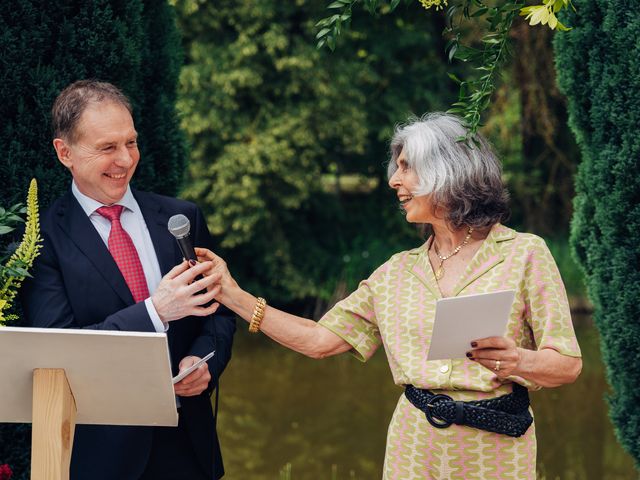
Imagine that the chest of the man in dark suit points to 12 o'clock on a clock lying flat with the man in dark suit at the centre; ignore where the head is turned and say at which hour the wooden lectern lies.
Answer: The wooden lectern is roughly at 2 o'clock from the man in dark suit.

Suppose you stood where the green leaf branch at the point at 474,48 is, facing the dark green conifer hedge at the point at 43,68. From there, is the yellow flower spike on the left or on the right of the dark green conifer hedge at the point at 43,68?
left

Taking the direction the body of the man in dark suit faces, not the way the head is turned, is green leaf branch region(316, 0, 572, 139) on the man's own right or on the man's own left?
on the man's own left

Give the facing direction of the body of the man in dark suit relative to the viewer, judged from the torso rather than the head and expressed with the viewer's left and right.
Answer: facing the viewer and to the right of the viewer

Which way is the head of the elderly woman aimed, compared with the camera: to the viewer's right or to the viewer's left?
to the viewer's left

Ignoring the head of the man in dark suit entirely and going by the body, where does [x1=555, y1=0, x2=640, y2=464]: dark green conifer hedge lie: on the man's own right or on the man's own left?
on the man's own left

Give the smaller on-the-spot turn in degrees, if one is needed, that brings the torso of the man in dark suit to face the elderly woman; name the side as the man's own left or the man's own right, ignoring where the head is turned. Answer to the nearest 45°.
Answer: approximately 45° to the man's own left

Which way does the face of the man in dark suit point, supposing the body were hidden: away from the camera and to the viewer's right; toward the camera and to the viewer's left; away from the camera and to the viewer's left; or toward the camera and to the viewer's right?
toward the camera and to the viewer's right

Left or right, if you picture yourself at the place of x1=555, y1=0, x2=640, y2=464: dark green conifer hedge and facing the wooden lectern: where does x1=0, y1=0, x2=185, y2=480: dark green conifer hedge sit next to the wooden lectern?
right

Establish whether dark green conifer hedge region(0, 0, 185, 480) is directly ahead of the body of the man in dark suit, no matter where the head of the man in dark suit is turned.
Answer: no
